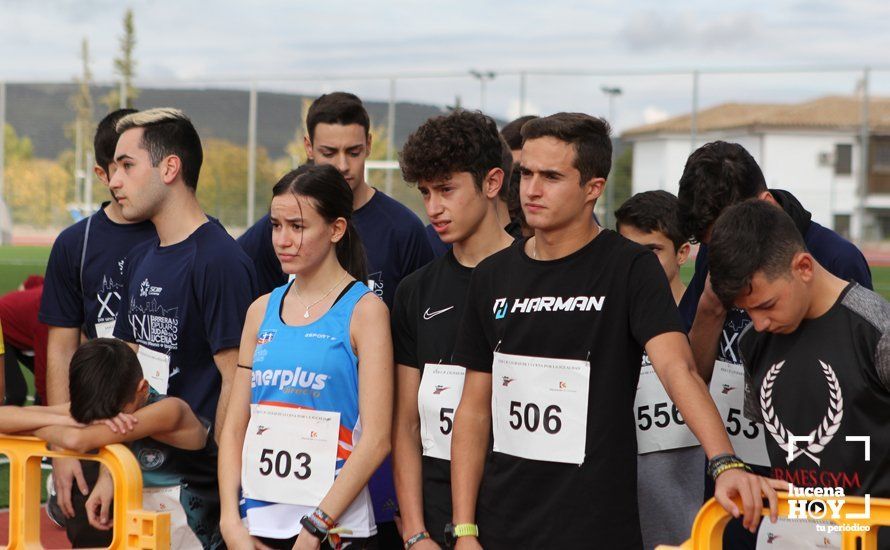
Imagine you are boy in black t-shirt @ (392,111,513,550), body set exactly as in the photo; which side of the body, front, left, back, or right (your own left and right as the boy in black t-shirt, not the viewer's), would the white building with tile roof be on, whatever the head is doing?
back

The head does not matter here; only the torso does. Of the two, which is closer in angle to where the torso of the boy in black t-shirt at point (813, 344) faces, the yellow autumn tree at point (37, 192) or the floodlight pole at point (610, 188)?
the yellow autumn tree

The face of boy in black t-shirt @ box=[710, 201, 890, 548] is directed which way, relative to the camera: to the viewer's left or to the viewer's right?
to the viewer's left

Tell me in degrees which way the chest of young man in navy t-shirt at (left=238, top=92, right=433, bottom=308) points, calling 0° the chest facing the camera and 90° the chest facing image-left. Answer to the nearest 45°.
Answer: approximately 0°

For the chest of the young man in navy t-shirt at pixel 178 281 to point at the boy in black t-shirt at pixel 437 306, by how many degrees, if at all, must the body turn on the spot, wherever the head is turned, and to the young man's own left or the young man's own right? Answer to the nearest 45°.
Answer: approximately 90° to the young man's own left

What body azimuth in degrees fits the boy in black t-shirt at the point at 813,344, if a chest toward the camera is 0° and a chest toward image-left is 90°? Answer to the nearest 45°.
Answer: approximately 45°

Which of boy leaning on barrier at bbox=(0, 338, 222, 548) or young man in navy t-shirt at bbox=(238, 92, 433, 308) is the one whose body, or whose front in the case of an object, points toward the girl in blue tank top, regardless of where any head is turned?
the young man in navy t-shirt

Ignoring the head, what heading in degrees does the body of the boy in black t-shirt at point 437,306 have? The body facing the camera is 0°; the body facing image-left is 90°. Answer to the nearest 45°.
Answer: approximately 45°

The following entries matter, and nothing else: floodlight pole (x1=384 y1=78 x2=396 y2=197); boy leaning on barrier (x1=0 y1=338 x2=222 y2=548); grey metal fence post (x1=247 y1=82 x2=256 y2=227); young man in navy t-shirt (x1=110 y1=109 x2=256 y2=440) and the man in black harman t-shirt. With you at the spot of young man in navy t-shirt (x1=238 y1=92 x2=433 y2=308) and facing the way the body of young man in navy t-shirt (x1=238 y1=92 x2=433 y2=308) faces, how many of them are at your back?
2

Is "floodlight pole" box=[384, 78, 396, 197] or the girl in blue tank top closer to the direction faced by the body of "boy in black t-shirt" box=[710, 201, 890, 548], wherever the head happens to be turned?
the girl in blue tank top
